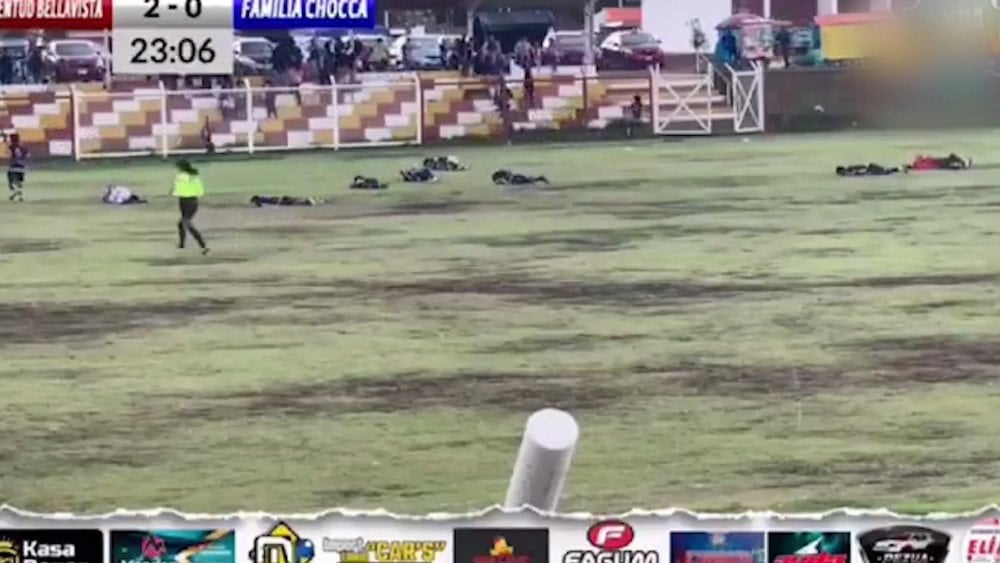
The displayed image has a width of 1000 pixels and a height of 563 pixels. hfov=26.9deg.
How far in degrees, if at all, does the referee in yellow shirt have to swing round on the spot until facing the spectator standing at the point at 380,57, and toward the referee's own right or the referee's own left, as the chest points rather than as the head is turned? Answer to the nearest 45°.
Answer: approximately 135° to the referee's own left

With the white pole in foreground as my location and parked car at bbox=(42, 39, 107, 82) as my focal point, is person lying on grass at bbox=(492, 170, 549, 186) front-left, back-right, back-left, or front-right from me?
front-right

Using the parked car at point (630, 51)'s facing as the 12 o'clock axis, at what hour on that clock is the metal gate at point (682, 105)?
The metal gate is roughly at 8 o'clock from the parked car.
